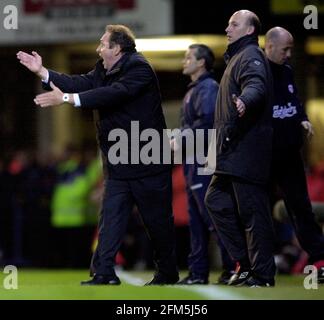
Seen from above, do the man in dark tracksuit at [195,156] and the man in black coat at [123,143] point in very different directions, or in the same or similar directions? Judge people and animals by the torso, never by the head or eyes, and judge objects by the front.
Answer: same or similar directions

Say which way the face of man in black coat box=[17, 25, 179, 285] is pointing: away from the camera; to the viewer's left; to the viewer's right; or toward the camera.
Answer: to the viewer's left

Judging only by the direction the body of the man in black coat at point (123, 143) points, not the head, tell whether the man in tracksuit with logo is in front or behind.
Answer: behind

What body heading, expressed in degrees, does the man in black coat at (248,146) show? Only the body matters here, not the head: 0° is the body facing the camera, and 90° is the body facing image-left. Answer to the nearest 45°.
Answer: approximately 90°

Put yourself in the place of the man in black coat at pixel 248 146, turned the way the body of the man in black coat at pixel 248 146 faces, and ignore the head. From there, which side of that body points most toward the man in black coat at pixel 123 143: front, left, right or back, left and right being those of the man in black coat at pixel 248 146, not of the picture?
front

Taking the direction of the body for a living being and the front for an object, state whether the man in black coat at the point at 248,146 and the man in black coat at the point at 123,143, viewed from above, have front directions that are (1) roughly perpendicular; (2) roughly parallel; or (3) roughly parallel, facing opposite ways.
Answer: roughly parallel

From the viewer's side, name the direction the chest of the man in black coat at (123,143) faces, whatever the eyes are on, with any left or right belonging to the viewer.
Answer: facing to the left of the viewer

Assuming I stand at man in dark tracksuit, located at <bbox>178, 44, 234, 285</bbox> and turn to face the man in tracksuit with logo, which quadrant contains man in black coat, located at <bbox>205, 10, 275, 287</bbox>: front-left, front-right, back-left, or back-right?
front-right
